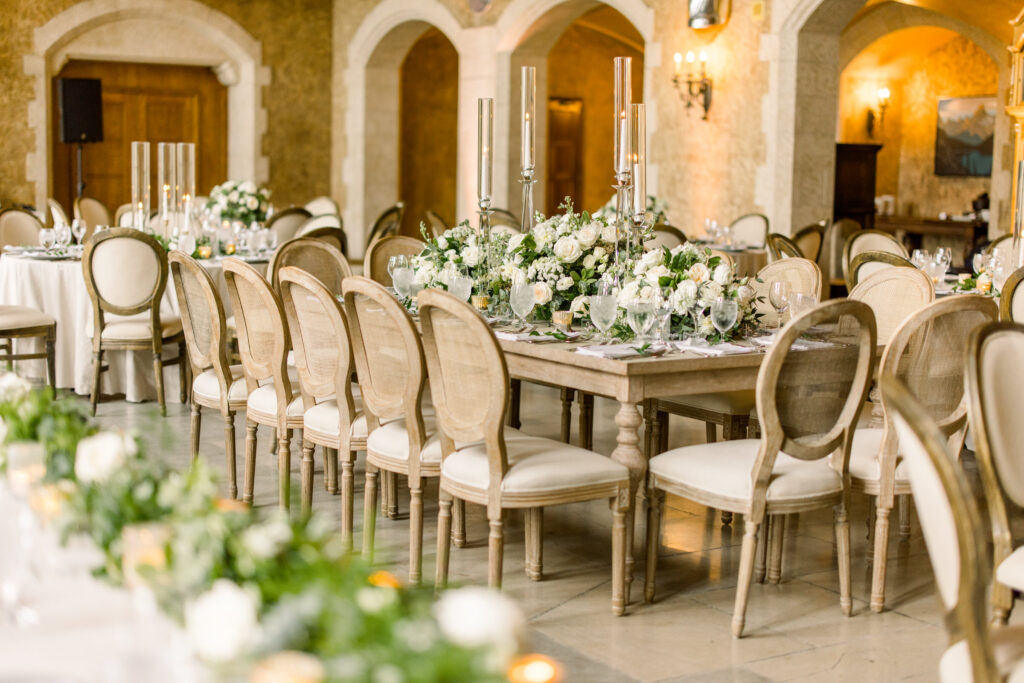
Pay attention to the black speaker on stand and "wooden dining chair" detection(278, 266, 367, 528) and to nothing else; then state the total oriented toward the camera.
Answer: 1

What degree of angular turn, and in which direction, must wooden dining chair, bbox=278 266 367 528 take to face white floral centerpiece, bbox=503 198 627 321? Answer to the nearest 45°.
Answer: approximately 45° to its right

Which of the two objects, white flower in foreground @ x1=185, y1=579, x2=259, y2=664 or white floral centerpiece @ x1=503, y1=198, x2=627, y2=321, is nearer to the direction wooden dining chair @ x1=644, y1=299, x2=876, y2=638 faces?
the white floral centerpiece

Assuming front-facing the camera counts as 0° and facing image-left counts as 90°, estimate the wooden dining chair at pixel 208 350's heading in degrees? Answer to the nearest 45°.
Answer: approximately 225°

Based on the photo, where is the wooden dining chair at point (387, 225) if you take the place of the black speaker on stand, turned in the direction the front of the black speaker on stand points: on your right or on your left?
on your left

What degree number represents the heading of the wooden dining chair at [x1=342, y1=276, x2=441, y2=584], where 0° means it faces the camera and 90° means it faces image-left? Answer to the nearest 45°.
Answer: approximately 225°

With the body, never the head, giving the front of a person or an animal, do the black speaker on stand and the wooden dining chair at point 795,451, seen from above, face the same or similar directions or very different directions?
very different directions
